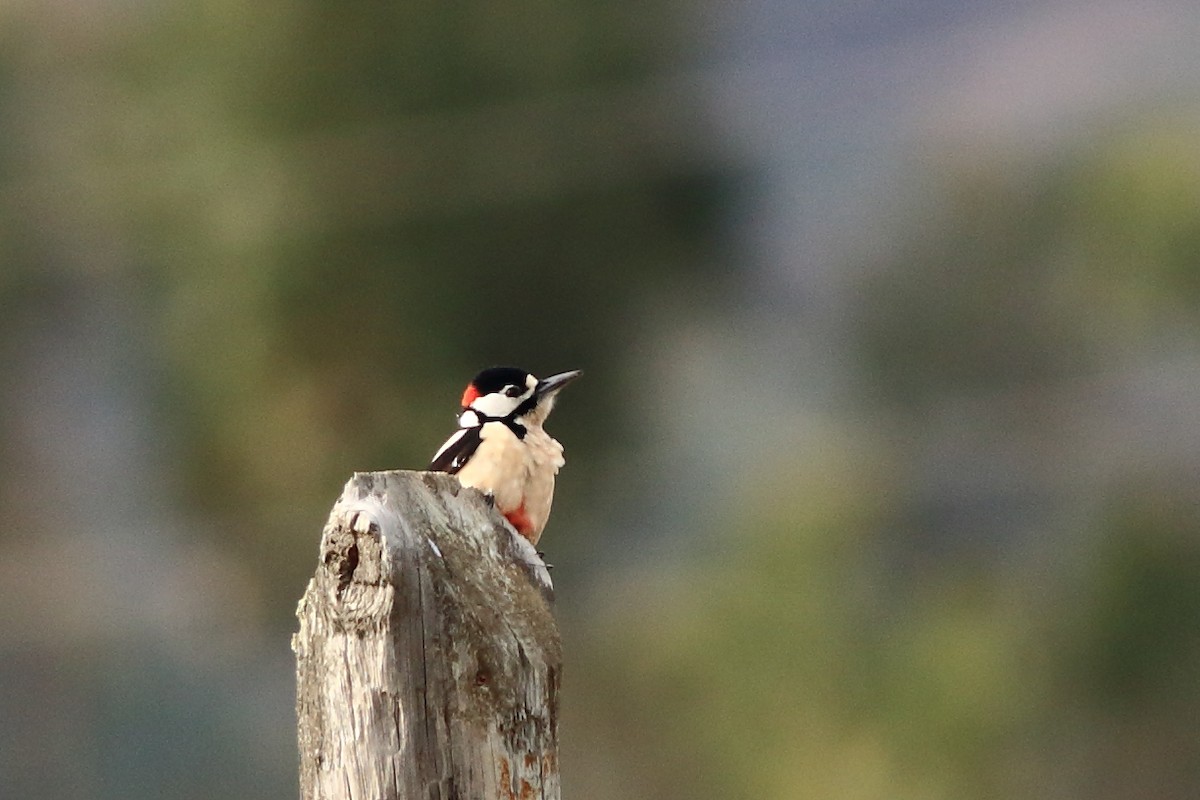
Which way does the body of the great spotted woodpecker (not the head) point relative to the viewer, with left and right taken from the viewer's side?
facing the viewer and to the right of the viewer
